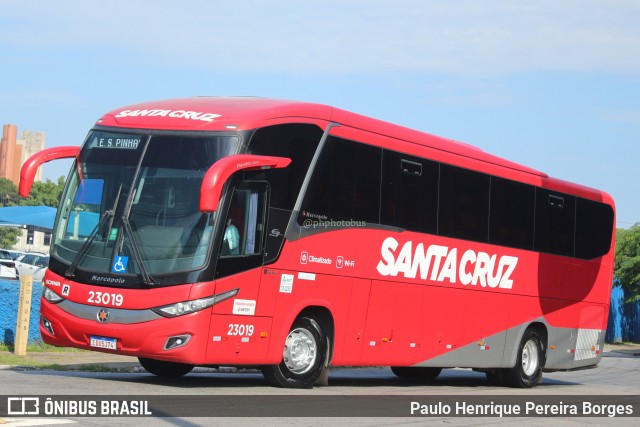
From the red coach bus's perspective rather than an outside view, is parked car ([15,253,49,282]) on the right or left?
on its right

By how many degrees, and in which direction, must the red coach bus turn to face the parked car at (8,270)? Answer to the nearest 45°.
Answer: approximately 90° to its right

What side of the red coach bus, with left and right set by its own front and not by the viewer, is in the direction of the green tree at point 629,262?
back
